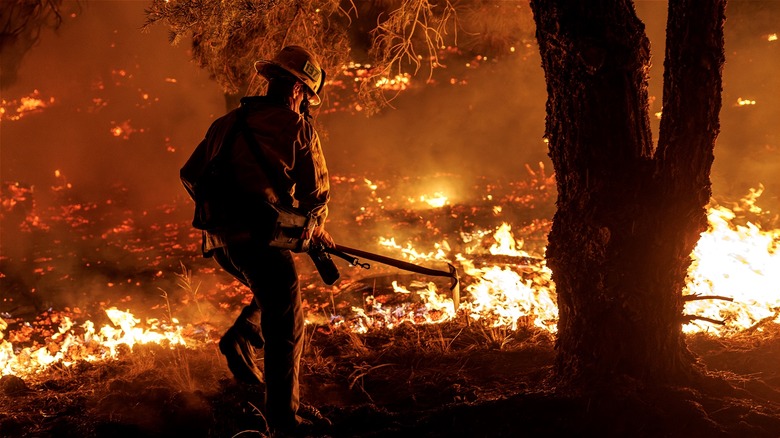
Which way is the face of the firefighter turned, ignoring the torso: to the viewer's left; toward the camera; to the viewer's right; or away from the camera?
to the viewer's right

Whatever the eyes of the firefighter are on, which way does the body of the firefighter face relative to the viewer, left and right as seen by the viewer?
facing to the right of the viewer
